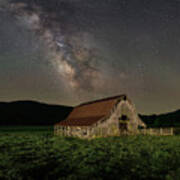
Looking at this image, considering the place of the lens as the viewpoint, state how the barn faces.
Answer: facing the viewer and to the right of the viewer
